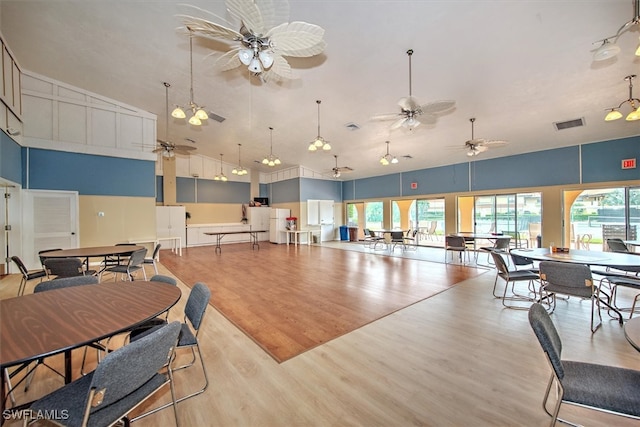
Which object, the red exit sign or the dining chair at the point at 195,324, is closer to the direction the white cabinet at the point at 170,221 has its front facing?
the dining chair

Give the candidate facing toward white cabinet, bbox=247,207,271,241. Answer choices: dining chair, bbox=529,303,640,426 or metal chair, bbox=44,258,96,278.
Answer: the metal chair

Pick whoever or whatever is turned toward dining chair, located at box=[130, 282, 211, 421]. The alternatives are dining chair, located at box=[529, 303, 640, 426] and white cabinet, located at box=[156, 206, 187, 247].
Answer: the white cabinet

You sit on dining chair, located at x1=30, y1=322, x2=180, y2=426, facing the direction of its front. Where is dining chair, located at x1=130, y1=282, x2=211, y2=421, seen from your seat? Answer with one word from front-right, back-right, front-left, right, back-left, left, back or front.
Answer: right

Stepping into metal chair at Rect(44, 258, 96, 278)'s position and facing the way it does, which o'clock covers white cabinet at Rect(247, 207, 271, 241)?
The white cabinet is roughly at 12 o'clock from the metal chair.

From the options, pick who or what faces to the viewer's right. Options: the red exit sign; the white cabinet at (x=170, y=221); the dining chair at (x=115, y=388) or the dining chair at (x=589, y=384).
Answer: the dining chair at (x=589, y=384)

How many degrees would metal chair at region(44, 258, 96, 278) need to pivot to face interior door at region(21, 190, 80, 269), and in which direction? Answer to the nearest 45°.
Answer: approximately 45° to its left

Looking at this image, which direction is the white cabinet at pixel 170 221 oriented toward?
toward the camera

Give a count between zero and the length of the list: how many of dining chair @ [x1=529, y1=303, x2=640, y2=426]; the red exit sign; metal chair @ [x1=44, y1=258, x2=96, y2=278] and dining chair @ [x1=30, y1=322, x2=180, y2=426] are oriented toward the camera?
1

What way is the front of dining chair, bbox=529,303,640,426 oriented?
to the viewer's right

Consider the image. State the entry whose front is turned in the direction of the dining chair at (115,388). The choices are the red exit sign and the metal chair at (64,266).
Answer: the red exit sign

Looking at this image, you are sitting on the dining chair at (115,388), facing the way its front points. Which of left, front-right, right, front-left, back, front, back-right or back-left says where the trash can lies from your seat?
right

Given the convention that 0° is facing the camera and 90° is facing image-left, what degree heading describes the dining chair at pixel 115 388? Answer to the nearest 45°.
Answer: approximately 135°
